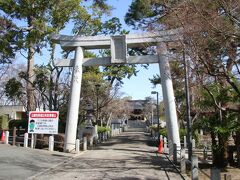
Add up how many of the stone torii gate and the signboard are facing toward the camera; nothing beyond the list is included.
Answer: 2

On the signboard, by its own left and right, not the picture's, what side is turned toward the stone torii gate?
left

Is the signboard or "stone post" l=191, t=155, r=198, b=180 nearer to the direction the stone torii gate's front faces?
the stone post

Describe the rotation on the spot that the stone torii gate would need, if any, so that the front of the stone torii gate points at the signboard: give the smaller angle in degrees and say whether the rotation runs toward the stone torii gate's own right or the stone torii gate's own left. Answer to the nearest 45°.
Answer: approximately 90° to the stone torii gate's own right

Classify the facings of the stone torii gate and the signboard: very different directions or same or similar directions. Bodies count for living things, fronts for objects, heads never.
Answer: same or similar directions

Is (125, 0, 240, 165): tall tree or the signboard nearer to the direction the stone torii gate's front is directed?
the tall tree

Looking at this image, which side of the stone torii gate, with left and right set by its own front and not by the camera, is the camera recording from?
front

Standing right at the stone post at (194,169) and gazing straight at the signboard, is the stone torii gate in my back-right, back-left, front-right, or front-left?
front-right

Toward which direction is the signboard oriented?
toward the camera

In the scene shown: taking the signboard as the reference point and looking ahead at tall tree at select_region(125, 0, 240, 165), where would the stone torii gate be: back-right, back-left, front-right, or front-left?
front-left
